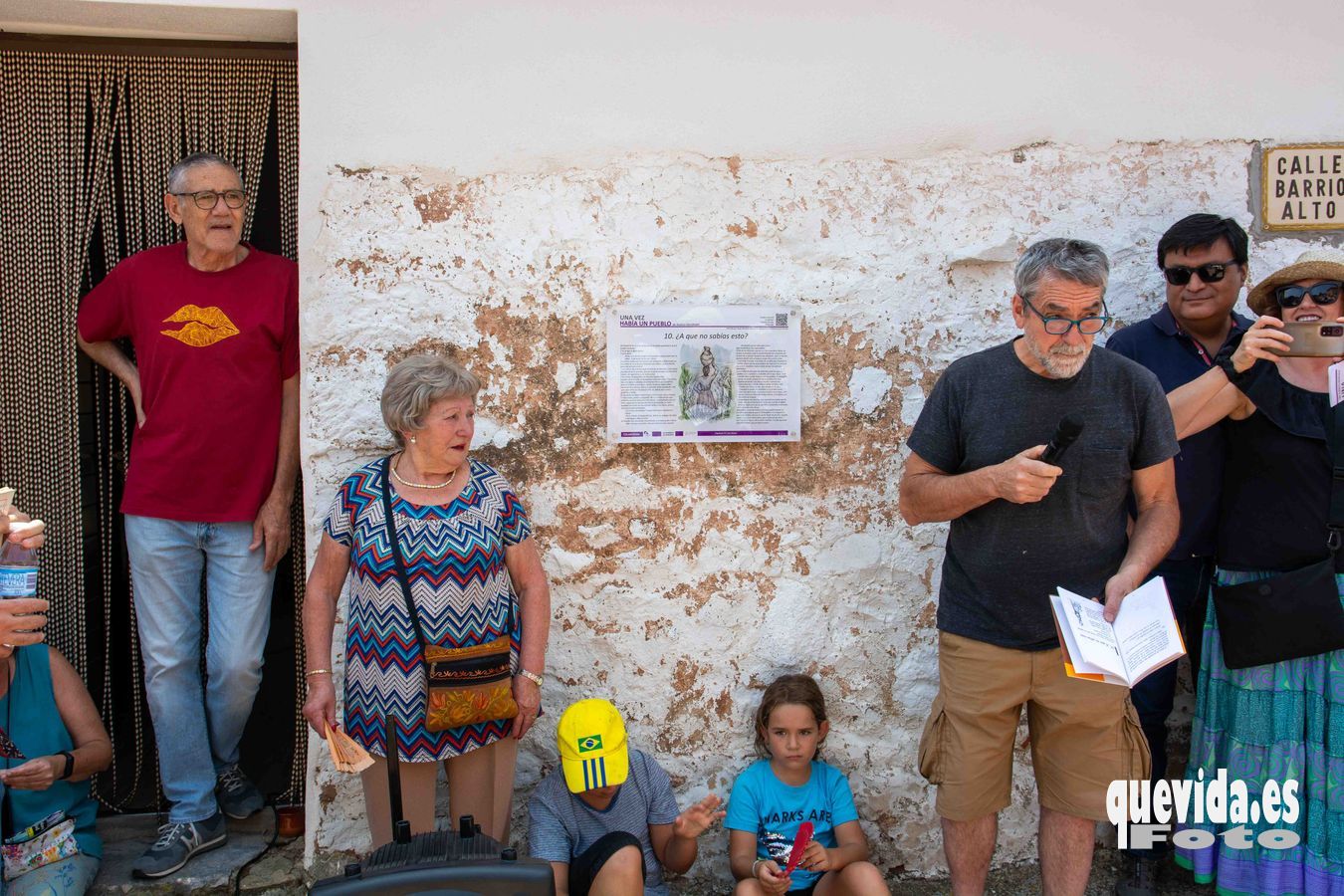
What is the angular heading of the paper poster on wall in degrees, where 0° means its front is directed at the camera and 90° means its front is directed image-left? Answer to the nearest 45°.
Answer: approximately 0°

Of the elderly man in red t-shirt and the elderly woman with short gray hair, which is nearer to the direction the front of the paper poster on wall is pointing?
the elderly woman with short gray hair

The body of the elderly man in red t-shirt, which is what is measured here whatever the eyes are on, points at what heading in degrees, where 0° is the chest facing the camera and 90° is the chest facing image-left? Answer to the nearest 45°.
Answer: approximately 0°

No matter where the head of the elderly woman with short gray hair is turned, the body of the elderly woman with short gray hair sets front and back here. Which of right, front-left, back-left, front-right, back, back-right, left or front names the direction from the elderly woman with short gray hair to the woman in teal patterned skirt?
left

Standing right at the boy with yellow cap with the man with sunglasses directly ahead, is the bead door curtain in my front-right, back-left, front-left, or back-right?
back-left
